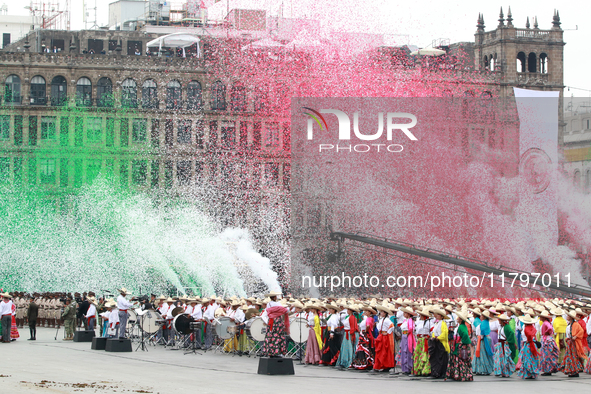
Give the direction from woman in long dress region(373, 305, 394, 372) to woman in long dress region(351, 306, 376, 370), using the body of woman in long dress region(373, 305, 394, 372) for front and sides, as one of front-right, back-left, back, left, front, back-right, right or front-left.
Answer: right

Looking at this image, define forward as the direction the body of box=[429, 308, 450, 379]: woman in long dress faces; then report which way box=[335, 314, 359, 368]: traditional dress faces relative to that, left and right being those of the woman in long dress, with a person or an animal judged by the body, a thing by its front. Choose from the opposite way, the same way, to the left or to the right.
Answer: the same way

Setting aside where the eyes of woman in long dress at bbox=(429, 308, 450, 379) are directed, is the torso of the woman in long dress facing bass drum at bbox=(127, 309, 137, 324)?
no

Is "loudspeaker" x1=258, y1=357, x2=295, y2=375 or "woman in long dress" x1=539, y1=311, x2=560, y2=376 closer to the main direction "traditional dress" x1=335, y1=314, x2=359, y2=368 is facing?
the loudspeaker

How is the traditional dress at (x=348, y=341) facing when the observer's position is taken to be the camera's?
facing the viewer and to the left of the viewer

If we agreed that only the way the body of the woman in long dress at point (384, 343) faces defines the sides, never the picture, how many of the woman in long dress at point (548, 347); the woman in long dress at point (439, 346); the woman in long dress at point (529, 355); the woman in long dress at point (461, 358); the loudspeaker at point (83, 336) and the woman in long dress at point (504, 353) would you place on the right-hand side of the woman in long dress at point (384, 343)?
1

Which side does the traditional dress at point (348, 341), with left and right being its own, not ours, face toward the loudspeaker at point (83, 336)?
right

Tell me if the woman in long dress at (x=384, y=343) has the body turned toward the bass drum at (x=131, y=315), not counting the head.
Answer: no
